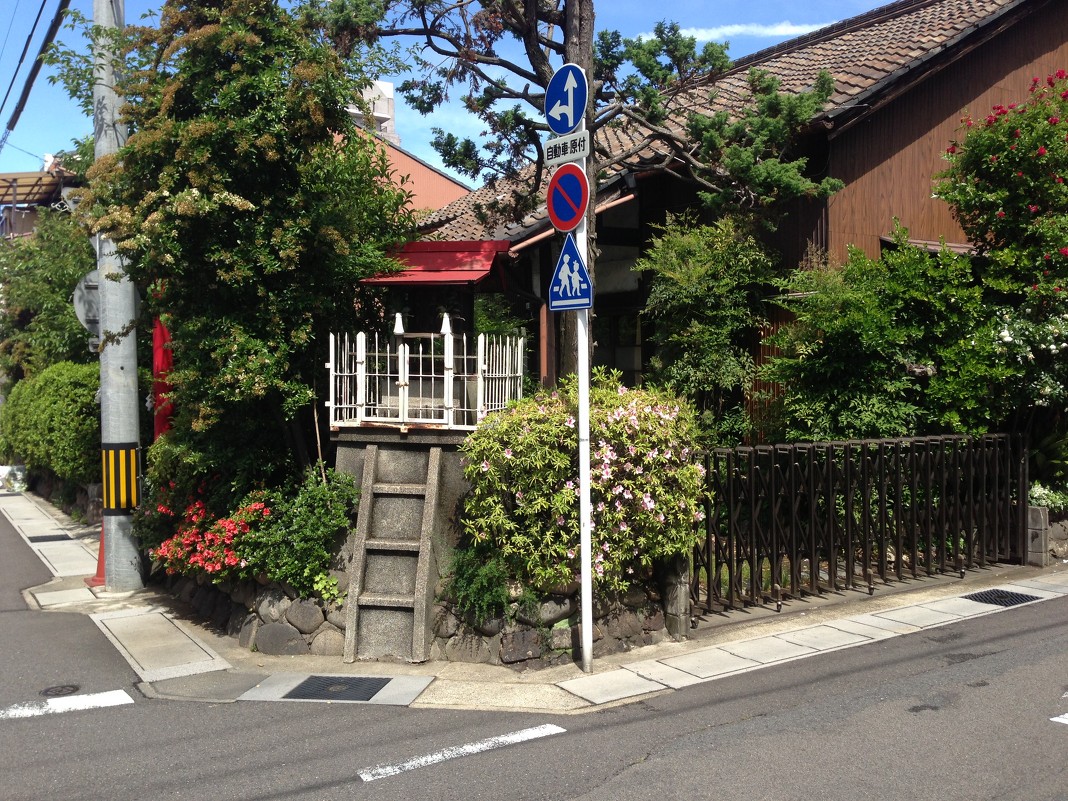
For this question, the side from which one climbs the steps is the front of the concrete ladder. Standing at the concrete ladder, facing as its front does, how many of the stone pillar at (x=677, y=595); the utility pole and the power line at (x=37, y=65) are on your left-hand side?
1

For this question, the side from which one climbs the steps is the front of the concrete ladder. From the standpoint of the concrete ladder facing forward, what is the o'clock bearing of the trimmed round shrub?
The trimmed round shrub is roughly at 5 o'clock from the concrete ladder.

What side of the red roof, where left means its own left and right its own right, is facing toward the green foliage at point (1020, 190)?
left

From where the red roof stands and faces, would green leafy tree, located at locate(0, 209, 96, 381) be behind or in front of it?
behind

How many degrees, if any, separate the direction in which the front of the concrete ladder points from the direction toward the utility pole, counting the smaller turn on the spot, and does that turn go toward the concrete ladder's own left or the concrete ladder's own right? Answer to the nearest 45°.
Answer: approximately 135° to the concrete ladder's own right
